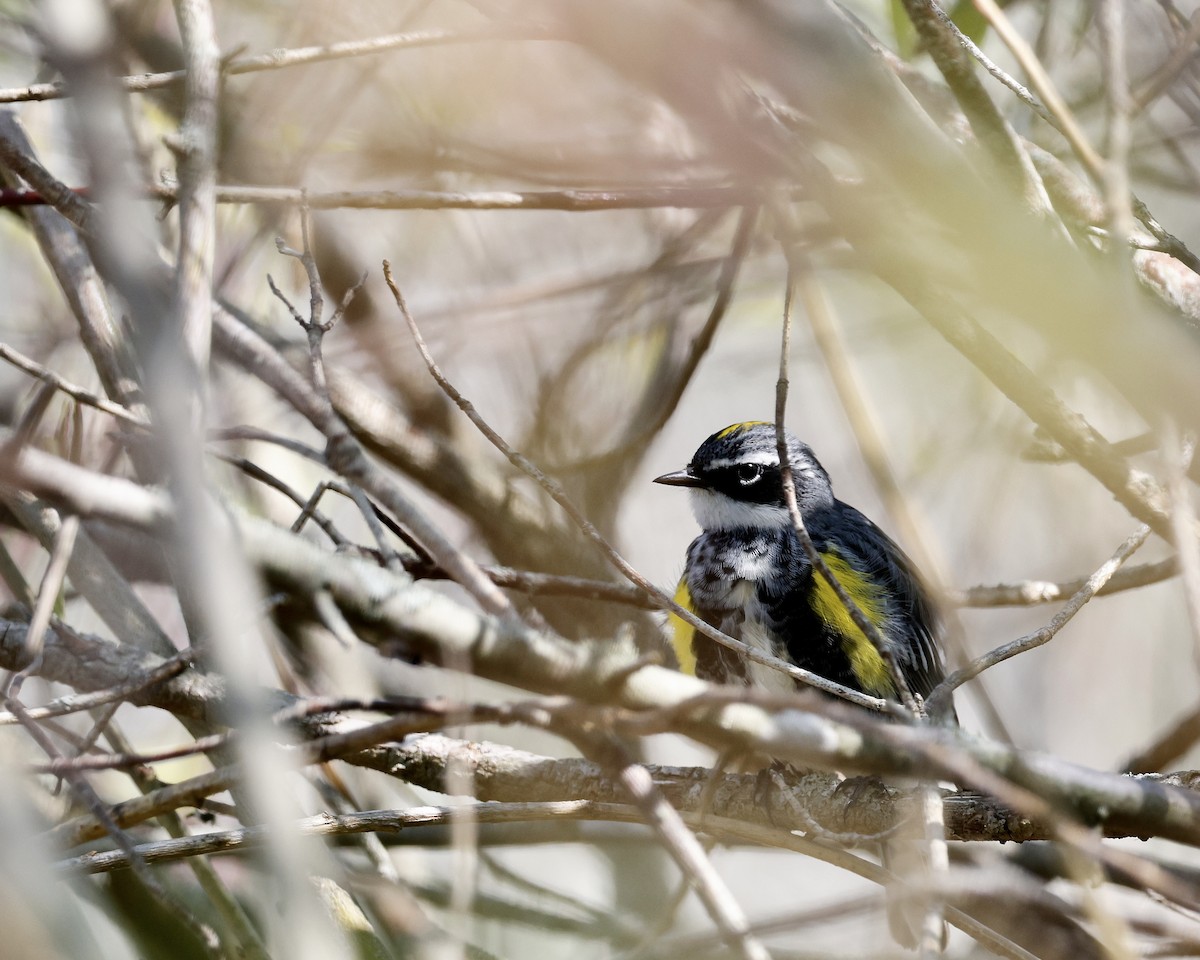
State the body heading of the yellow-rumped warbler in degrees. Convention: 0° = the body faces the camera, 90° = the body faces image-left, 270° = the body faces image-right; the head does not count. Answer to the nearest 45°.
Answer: approximately 45°

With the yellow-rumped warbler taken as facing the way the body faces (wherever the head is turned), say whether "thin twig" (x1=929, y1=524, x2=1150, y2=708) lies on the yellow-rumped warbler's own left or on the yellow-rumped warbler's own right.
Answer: on the yellow-rumped warbler's own left
